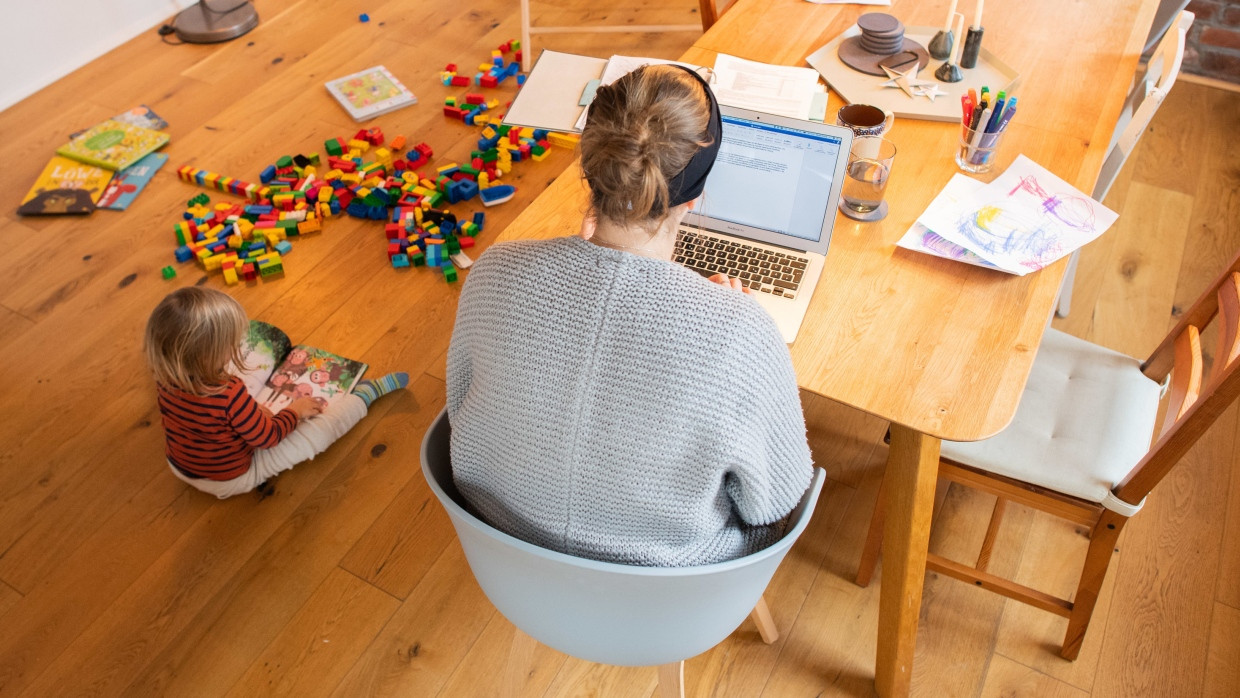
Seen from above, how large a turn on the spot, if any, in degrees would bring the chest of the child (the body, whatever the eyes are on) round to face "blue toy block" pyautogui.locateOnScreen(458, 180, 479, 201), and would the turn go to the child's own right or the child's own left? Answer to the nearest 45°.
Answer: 0° — they already face it

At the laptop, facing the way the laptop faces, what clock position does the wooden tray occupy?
The wooden tray is roughly at 7 o'clock from the laptop.

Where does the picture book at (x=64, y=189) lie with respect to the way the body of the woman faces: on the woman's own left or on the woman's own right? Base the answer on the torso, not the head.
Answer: on the woman's own left

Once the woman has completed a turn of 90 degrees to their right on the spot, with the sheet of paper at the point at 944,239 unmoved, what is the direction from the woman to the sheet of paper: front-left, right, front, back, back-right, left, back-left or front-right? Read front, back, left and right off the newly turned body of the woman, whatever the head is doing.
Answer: front-left

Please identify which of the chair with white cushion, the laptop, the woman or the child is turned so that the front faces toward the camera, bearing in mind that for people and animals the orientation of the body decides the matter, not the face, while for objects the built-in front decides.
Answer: the laptop

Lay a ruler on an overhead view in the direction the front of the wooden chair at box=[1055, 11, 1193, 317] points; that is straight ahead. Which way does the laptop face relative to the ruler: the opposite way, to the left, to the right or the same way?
to the left

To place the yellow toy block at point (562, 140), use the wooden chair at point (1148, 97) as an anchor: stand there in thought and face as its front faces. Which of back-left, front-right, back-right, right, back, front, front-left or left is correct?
front

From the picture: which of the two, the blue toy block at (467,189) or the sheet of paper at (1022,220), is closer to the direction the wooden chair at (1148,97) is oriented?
the blue toy block

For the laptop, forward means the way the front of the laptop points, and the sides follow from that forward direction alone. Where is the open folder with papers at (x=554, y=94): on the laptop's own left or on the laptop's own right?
on the laptop's own right

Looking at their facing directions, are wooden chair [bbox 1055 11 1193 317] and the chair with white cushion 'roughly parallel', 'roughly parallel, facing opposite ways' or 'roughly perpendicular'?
roughly parallel

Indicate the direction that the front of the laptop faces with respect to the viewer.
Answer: facing the viewer

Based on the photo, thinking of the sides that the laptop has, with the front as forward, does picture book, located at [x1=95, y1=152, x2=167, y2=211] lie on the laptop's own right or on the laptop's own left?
on the laptop's own right

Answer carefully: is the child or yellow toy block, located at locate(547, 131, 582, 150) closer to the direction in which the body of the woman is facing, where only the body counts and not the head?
the yellow toy block

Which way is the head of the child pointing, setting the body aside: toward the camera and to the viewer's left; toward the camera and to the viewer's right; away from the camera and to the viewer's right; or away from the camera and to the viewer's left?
away from the camera and to the viewer's right

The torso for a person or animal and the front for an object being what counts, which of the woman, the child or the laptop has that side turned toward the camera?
the laptop

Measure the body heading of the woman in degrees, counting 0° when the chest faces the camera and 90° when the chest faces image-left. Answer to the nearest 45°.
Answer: approximately 180°

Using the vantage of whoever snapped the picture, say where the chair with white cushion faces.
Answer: facing to the left of the viewer

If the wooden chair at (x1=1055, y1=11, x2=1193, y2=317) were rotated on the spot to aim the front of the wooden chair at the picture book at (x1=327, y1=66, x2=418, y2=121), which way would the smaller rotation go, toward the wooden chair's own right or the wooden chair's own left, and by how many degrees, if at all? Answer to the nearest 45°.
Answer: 0° — it already faces it

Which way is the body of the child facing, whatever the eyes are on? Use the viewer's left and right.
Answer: facing away from the viewer and to the right of the viewer

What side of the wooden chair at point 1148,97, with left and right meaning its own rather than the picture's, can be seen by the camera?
left
